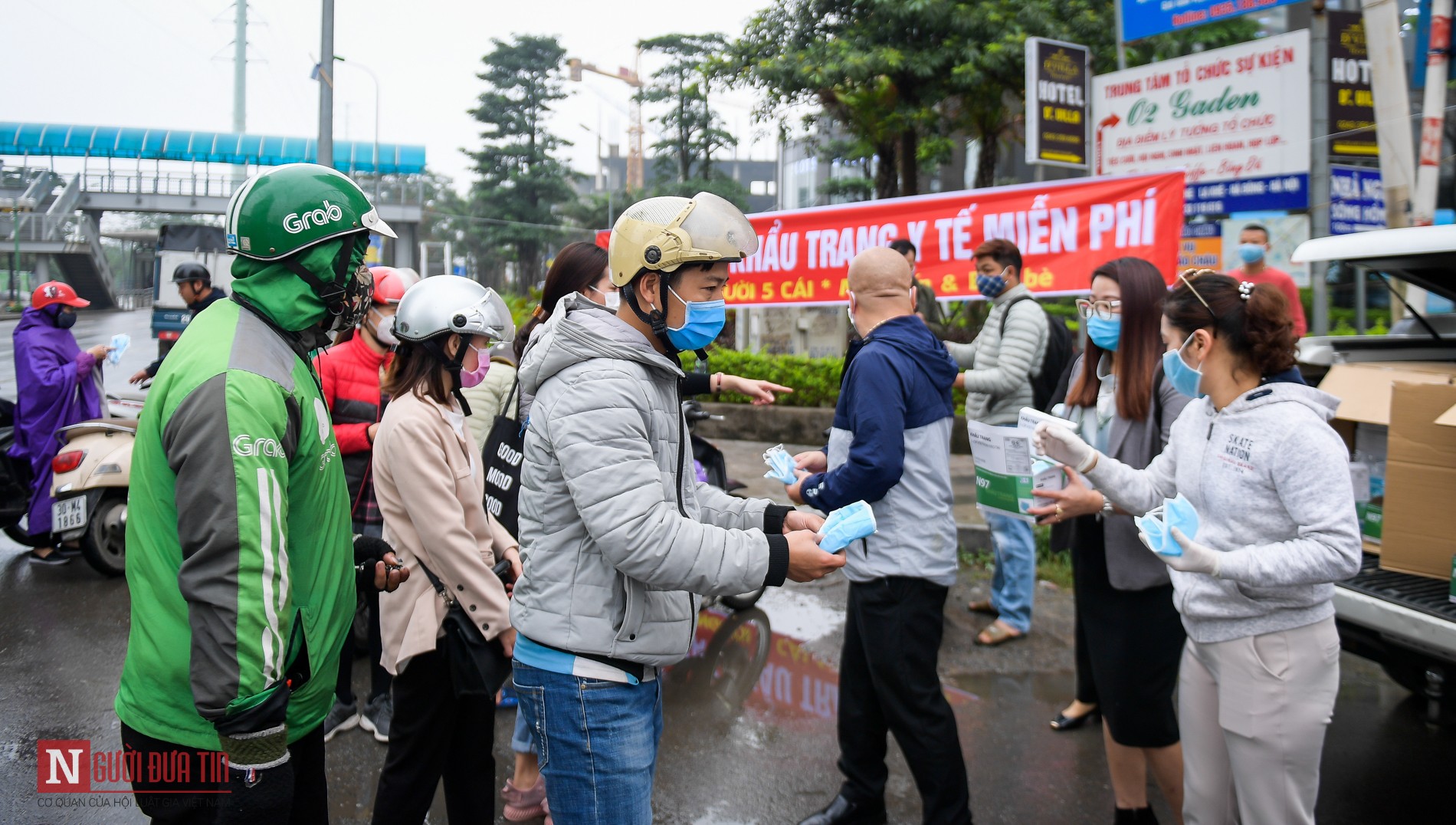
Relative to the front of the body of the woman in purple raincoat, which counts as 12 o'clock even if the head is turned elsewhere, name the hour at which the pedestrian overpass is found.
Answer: The pedestrian overpass is roughly at 9 o'clock from the woman in purple raincoat.

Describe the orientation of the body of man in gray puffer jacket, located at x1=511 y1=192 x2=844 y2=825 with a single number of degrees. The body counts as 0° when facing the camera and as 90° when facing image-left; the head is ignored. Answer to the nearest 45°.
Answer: approximately 270°

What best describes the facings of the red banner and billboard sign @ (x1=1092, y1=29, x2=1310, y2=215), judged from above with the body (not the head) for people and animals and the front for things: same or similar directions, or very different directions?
same or similar directions

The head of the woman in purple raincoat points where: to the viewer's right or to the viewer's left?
to the viewer's right

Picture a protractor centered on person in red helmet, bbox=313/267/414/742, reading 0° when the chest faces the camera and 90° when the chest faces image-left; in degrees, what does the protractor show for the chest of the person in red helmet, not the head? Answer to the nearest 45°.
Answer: approximately 315°

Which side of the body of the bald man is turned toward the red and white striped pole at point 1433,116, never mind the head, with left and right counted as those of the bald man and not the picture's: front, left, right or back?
right

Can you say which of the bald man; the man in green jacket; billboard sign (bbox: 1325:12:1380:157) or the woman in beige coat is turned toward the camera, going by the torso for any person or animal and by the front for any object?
the billboard sign

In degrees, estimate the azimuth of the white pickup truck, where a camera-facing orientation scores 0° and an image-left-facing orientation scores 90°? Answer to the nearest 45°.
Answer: approximately 225°

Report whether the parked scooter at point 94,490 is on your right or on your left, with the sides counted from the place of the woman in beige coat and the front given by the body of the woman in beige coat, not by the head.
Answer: on your left

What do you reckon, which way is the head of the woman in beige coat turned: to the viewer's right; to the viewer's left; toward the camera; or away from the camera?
to the viewer's right

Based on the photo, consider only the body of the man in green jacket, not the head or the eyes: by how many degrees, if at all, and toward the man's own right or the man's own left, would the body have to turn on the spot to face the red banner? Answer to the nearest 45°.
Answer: approximately 45° to the man's own left

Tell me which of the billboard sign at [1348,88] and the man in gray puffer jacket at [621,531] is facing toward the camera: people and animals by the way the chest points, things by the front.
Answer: the billboard sign
